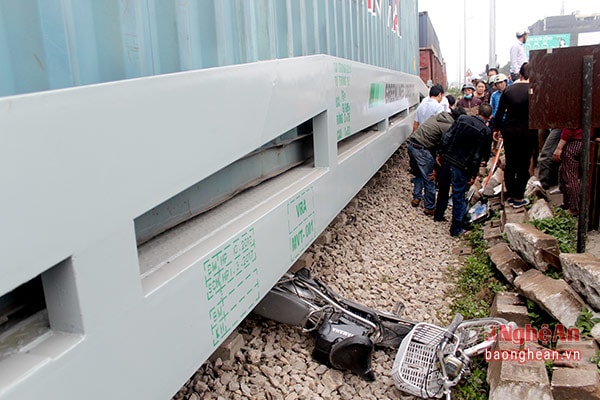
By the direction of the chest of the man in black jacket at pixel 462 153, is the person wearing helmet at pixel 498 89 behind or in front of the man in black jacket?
in front

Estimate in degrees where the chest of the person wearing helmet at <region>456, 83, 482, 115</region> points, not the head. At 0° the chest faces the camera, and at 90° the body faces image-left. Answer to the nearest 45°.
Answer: approximately 0°

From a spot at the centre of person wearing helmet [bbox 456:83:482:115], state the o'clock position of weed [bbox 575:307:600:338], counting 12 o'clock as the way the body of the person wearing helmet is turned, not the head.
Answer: The weed is roughly at 12 o'clock from the person wearing helmet.

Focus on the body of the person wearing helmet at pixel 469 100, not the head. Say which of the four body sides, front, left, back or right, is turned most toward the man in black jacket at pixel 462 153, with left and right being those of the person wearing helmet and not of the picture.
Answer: front

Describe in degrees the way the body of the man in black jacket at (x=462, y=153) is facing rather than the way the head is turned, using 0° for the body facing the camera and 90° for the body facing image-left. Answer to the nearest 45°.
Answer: approximately 225°

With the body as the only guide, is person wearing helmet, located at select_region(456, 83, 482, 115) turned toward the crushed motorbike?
yes

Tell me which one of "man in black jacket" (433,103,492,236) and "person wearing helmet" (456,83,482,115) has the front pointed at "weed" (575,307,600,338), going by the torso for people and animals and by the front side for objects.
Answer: the person wearing helmet

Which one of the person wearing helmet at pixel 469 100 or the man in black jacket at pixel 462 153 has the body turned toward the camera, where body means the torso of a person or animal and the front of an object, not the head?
the person wearing helmet

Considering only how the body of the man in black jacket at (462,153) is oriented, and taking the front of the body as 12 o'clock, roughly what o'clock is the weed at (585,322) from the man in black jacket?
The weed is roughly at 4 o'clock from the man in black jacket.

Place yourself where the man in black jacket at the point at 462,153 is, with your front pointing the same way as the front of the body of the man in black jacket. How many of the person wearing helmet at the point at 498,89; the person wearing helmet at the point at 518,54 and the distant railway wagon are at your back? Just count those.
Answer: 0

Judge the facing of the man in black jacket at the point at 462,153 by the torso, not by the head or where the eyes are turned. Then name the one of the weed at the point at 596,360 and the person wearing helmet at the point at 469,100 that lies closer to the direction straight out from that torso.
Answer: the person wearing helmet

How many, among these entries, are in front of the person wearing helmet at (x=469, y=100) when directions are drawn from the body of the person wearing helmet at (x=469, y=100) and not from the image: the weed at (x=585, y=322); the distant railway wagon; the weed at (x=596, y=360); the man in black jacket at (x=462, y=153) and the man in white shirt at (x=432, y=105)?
4

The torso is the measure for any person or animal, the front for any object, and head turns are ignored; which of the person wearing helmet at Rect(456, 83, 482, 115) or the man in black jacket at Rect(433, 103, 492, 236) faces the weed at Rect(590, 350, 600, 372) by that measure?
the person wearing helmet

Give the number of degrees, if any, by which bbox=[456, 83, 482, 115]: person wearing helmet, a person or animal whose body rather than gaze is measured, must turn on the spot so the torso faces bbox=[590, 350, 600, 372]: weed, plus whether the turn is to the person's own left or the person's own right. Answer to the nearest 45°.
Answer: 0° — they already face it

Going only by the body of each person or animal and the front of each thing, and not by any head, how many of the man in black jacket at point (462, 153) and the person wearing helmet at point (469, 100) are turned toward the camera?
1

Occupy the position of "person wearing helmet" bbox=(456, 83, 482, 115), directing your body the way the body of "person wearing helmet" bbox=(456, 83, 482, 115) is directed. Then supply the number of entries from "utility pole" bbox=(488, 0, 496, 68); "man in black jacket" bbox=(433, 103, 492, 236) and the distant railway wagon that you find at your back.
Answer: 2

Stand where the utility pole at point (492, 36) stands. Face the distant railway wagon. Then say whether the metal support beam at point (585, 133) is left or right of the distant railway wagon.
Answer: left

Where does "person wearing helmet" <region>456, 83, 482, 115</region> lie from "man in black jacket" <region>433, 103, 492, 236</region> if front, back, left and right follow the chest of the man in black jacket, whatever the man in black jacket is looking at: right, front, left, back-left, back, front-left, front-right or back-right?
front-left
